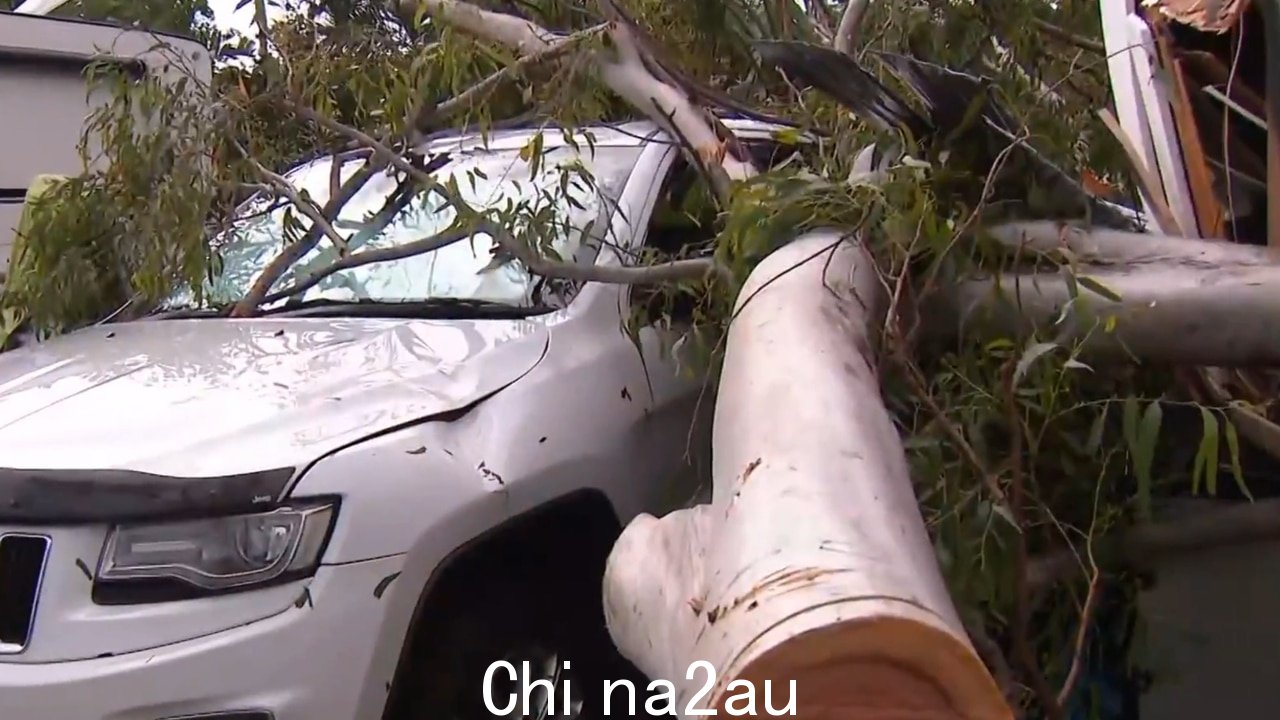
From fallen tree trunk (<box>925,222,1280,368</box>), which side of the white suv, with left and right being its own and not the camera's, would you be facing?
left

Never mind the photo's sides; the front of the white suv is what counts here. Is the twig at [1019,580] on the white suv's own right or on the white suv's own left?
on the white suv's own left

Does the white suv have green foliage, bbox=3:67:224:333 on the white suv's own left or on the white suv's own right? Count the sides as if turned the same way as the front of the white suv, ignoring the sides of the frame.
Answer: on the white suv's own right

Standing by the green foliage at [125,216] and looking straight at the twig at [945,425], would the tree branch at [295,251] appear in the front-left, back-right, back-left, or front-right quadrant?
front-left

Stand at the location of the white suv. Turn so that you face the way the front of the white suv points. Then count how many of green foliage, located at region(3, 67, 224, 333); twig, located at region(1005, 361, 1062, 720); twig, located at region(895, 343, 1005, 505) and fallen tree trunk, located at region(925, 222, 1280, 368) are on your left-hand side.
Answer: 3

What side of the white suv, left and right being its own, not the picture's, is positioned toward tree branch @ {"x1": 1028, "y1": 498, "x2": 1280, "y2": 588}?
left

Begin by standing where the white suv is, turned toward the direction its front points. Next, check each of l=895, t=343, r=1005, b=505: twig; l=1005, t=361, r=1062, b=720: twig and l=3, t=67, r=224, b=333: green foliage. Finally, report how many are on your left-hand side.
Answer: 2

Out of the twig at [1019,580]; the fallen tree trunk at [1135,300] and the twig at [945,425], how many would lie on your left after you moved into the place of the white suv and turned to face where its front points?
3

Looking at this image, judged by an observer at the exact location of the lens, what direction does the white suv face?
facing the viewer and to the left of the viewer

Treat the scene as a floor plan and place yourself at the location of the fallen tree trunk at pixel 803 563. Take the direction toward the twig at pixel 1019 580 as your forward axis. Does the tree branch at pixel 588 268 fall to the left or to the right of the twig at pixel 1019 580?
left

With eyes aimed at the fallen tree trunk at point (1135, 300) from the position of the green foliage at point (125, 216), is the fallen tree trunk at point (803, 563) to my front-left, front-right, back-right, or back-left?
front-right
